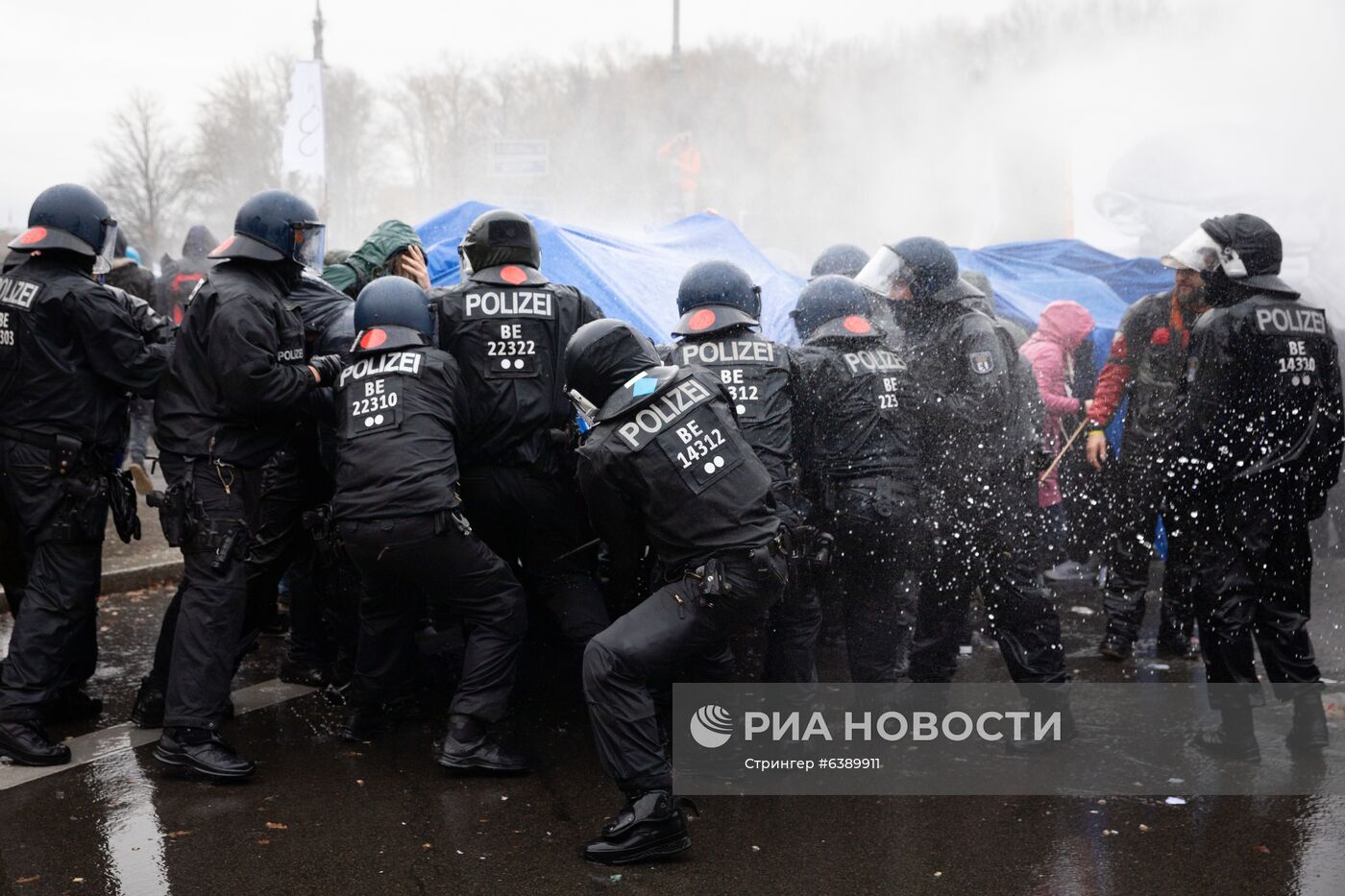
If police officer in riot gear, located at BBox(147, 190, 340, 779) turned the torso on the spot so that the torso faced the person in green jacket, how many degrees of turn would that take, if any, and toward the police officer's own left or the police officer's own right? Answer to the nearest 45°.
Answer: approximately 45° to the police officer's own left

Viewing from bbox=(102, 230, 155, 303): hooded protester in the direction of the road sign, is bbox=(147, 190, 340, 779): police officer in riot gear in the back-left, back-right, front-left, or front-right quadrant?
back-right

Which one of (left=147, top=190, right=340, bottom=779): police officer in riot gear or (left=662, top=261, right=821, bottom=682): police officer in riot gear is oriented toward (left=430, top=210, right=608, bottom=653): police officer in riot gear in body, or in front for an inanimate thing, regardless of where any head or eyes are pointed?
(left=147, top=190, right=340, bottom=779): police officer in riot gear

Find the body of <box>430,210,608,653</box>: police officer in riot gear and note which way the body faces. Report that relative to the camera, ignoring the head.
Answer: away from the camera

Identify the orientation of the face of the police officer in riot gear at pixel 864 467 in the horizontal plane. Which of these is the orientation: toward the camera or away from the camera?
away from the camera

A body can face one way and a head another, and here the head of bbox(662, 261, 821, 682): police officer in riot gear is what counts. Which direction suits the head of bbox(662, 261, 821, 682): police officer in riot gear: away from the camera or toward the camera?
away from the camera

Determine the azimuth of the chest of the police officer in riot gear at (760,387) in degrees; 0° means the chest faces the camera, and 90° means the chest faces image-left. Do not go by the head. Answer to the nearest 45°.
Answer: approximately 180°

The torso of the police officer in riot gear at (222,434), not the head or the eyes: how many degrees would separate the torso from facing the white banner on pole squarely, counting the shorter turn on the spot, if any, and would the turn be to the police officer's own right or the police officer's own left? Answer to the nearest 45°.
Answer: approximately 90° to the police officer's own left

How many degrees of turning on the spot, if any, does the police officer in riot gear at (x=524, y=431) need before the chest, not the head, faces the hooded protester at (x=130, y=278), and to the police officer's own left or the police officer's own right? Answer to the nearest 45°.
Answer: approximately 45° to the police officer's own left

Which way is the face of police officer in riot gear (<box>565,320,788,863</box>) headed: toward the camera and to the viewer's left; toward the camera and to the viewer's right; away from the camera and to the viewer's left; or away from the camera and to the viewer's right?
away from the camera and to the viewer's left

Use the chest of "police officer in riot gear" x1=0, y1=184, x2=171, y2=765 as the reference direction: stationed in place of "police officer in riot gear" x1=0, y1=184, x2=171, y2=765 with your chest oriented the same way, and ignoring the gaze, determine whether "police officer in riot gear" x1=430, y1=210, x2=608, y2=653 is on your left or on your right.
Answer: on your right

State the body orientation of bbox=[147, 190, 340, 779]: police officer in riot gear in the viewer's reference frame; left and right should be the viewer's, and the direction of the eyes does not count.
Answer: facing to the right of the viewer

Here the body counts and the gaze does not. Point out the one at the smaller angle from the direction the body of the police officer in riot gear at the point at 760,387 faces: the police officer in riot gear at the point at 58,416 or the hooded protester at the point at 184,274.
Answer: the hooded protester

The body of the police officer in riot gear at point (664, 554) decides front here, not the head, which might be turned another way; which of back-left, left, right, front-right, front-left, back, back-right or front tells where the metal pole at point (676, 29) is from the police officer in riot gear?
front-right

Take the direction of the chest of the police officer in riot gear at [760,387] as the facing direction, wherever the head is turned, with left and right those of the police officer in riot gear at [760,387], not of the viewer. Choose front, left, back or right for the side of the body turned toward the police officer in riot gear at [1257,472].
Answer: right

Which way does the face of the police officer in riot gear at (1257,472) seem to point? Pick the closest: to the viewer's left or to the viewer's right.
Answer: to the viewer's left
